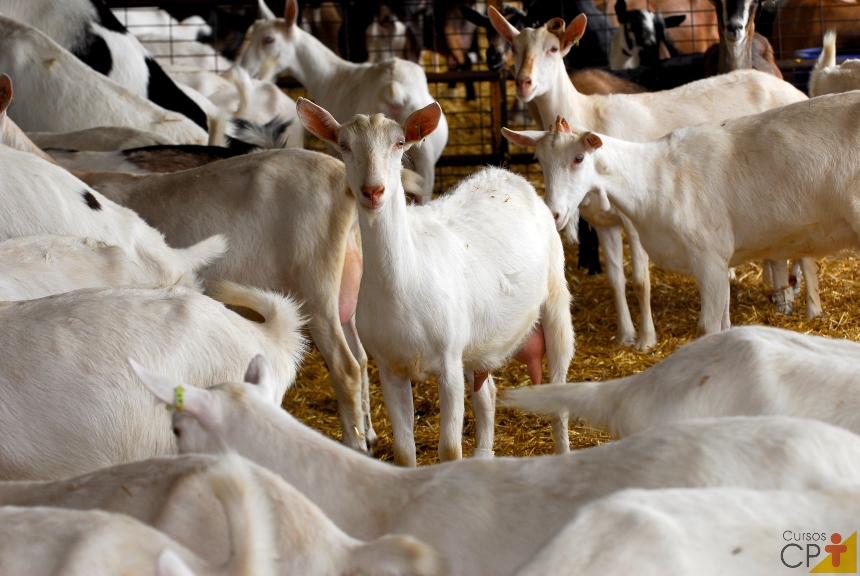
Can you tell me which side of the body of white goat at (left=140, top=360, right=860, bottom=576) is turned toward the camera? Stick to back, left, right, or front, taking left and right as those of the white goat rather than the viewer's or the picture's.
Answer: left

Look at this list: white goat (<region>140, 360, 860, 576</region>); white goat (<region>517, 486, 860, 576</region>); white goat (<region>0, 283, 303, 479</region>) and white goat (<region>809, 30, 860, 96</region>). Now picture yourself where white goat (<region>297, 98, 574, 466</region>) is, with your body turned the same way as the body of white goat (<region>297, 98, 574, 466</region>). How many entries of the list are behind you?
1

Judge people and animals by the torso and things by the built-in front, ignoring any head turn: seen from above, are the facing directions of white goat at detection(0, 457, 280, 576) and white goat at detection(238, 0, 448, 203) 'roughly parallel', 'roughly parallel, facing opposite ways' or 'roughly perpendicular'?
roughly parallel

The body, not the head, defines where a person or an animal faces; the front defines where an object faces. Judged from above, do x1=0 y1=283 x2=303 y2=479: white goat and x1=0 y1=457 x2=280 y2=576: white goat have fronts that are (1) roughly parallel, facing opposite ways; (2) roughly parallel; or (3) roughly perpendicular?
roughly parallel

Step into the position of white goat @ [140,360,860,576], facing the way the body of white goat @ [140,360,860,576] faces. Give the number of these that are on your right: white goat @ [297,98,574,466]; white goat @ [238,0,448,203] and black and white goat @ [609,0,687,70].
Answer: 3

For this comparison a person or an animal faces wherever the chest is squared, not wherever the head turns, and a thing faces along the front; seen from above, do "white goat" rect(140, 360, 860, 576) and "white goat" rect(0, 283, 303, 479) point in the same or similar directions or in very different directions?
same or similar directions

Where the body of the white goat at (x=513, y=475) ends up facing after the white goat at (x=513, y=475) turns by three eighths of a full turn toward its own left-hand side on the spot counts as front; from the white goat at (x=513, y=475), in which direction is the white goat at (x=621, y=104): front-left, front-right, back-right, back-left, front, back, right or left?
back-left

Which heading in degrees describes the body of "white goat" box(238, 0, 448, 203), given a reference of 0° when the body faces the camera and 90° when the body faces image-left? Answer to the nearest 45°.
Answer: approximately 90°

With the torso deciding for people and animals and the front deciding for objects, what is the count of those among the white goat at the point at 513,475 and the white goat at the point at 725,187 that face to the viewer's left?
2

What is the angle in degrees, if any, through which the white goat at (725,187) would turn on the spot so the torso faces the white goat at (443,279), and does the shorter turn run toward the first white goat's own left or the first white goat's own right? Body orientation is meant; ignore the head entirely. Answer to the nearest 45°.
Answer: approximately 45° to the first white goat's own left

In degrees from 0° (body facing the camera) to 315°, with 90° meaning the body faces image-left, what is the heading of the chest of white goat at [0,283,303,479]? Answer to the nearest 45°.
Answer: approximately 90°

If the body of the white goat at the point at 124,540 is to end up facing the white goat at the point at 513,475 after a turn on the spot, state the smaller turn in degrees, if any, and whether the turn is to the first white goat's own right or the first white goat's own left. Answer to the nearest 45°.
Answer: approximately 180°

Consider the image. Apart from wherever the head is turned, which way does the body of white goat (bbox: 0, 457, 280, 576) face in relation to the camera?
to the viewer's left

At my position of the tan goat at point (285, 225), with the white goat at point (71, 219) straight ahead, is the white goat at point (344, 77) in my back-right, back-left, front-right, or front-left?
back-right

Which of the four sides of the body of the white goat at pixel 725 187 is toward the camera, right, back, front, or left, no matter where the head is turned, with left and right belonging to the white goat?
left

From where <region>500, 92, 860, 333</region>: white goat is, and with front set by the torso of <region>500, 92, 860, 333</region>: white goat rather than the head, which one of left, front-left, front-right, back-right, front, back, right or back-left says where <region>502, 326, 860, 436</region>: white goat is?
left

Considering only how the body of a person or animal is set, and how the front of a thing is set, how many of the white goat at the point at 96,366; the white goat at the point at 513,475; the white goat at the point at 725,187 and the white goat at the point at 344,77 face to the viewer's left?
4

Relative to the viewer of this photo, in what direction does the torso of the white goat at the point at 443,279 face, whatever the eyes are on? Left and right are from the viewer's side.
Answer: facing the viewer and to the left of the viewer
